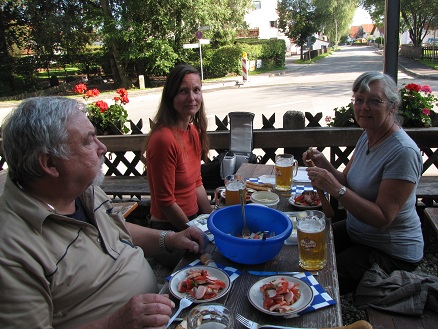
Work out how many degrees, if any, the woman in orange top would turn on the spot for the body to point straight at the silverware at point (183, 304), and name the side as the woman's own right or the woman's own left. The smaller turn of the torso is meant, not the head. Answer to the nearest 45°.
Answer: approximately 45° to the woman's own right

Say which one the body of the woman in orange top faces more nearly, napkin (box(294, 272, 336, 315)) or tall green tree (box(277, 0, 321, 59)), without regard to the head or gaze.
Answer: the napkin

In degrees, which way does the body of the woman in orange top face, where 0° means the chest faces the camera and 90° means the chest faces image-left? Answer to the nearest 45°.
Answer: approximately 315°

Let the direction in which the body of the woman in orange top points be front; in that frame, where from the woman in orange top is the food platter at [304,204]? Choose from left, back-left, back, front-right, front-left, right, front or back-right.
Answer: front

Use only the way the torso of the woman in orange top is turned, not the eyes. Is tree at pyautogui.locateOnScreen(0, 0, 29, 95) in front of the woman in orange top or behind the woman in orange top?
behind

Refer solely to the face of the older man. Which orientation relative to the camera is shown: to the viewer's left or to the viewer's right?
to the viewer's right

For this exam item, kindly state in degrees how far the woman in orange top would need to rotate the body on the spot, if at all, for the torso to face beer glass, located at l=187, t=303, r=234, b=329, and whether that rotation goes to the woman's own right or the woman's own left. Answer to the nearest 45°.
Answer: approximately 45° to the woman's own right

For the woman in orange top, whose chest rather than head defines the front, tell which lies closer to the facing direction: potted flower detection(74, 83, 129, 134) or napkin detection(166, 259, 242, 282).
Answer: the napkin

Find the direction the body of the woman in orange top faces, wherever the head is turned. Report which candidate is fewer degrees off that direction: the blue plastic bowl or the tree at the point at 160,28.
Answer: the blue plastic bowl

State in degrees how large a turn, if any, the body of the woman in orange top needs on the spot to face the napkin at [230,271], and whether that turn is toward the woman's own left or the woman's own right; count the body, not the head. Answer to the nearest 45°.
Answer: approximately 45° to the woman's own right

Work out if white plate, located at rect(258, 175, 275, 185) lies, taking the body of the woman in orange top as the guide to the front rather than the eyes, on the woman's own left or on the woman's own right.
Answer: on the woman's own left

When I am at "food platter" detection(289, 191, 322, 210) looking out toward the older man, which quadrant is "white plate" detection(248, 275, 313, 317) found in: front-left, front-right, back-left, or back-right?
front-left

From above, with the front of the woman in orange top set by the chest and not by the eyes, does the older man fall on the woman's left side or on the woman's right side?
on the woman's right side

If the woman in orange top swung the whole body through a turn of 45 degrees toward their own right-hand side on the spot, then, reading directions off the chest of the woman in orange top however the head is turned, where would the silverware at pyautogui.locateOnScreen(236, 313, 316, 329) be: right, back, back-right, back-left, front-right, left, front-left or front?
front

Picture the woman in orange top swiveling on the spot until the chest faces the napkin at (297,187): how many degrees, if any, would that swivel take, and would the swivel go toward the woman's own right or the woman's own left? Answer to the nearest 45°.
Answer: approximately 45° to the woman's own left

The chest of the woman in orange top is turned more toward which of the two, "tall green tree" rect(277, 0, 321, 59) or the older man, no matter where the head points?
the older man
